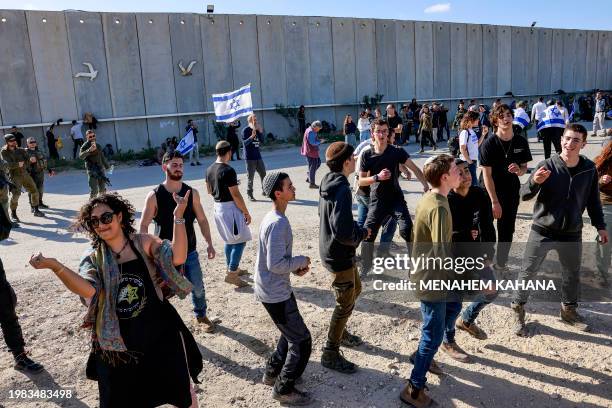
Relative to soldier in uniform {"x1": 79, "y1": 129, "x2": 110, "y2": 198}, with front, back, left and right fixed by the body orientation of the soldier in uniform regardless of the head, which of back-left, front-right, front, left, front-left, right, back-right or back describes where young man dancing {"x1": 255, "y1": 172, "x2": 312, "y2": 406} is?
front

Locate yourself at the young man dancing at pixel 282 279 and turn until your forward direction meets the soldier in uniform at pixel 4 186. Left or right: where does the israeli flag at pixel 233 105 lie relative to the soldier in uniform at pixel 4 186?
right

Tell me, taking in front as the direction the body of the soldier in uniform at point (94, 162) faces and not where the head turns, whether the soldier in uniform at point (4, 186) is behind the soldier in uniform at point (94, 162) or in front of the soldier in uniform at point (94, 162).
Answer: in front

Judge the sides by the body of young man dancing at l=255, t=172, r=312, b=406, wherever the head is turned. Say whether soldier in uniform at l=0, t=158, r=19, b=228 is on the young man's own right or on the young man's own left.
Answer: on the young man's own left

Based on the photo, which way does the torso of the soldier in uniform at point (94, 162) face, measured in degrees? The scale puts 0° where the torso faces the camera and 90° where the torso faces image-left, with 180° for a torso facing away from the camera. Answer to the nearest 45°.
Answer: approximately 0°

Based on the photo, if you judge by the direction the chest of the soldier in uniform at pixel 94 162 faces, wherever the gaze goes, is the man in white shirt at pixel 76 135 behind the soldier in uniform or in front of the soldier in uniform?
behind

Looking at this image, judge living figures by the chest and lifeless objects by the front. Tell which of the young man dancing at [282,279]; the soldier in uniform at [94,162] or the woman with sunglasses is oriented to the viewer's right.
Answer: the young man dancing

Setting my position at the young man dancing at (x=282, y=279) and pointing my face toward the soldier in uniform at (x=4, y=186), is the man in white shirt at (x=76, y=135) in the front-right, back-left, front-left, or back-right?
front-right

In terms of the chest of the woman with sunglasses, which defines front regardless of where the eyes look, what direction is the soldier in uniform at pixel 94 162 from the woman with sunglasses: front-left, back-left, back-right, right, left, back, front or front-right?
back

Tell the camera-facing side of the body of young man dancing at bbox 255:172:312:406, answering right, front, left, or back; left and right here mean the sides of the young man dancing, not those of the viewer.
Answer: right

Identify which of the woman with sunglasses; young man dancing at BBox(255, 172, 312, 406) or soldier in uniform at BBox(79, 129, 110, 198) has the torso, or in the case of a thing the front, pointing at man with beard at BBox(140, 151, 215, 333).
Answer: the soldier in uniform

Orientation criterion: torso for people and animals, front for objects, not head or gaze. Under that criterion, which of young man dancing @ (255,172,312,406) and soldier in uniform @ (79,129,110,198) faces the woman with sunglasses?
the soldier in uniform

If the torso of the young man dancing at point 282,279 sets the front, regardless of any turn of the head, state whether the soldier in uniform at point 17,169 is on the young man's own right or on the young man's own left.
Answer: on the young man's own left

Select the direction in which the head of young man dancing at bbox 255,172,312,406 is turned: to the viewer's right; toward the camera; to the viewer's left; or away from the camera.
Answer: to the viewer's right

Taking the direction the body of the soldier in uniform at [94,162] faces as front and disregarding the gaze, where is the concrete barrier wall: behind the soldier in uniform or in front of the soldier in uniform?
behind

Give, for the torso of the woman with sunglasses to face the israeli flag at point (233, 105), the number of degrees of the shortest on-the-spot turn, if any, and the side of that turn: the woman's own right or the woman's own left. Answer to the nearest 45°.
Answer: approximately 180°

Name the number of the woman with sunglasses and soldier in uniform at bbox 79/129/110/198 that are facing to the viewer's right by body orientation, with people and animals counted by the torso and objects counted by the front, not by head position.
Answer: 0

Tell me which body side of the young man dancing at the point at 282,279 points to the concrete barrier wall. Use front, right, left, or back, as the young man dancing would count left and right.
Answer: left

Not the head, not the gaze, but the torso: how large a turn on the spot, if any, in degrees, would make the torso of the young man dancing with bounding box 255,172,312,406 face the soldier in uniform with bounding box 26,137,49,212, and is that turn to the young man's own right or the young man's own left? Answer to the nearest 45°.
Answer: approximately 135° to the young man's own left
